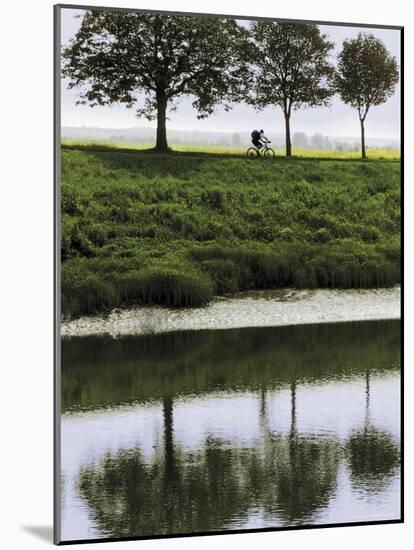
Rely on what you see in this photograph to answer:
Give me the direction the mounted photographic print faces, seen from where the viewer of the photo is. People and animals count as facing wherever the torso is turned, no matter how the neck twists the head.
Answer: facing the viewer and to the right of the viewer
